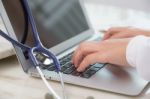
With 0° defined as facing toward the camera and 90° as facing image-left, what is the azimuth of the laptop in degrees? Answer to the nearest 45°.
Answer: approximately 315°
